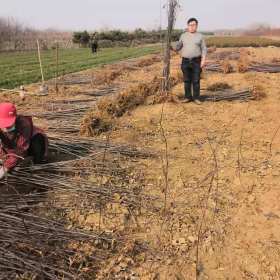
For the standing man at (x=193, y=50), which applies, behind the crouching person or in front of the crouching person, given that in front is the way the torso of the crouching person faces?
behind

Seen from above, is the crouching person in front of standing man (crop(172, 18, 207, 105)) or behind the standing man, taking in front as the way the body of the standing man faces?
in front

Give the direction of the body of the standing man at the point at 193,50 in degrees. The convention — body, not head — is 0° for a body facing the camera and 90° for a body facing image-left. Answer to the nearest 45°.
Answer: approximately 0°
